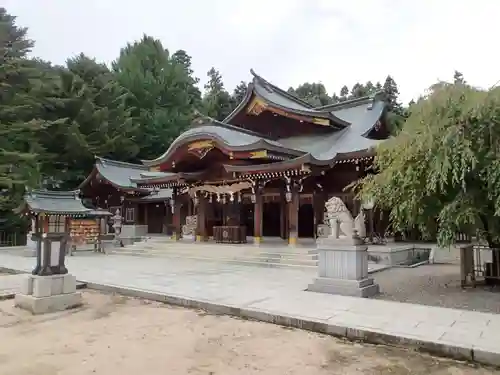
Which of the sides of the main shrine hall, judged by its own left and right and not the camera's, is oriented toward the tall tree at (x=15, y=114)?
right

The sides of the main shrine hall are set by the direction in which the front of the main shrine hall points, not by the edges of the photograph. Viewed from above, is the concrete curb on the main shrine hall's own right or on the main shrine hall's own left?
on the main shrine hall's own left

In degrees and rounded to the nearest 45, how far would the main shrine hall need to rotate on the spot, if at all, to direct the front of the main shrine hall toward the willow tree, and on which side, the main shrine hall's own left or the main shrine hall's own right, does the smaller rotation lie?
approximately 45° to the main shrine hall's own left

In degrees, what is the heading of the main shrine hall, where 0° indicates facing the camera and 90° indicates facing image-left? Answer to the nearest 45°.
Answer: approximately 45°

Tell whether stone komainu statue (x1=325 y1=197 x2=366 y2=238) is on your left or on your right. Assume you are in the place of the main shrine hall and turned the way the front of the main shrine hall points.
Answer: on your left

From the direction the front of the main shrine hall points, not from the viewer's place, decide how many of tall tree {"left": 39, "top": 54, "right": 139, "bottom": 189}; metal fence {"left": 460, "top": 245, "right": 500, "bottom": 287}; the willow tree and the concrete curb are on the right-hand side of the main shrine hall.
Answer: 1

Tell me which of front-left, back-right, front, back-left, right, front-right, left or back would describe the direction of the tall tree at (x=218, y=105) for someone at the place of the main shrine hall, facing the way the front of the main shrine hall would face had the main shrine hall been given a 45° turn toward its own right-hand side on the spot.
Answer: right

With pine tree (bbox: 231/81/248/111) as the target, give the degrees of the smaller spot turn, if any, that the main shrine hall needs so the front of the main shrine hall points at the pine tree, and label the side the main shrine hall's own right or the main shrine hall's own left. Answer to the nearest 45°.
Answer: approximately 135° to the main shrine hall's own right

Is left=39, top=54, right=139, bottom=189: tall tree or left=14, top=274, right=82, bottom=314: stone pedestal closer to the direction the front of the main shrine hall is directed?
the stone pedestal

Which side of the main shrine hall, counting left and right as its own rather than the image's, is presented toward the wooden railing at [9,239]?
right
